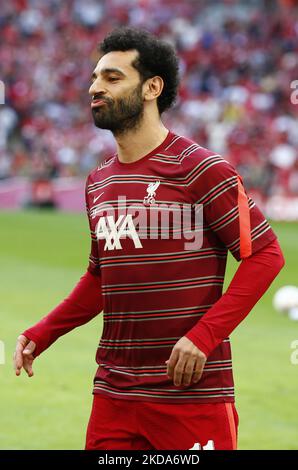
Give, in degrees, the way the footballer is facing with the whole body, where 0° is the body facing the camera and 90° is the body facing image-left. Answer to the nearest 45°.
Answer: approximately 45°
